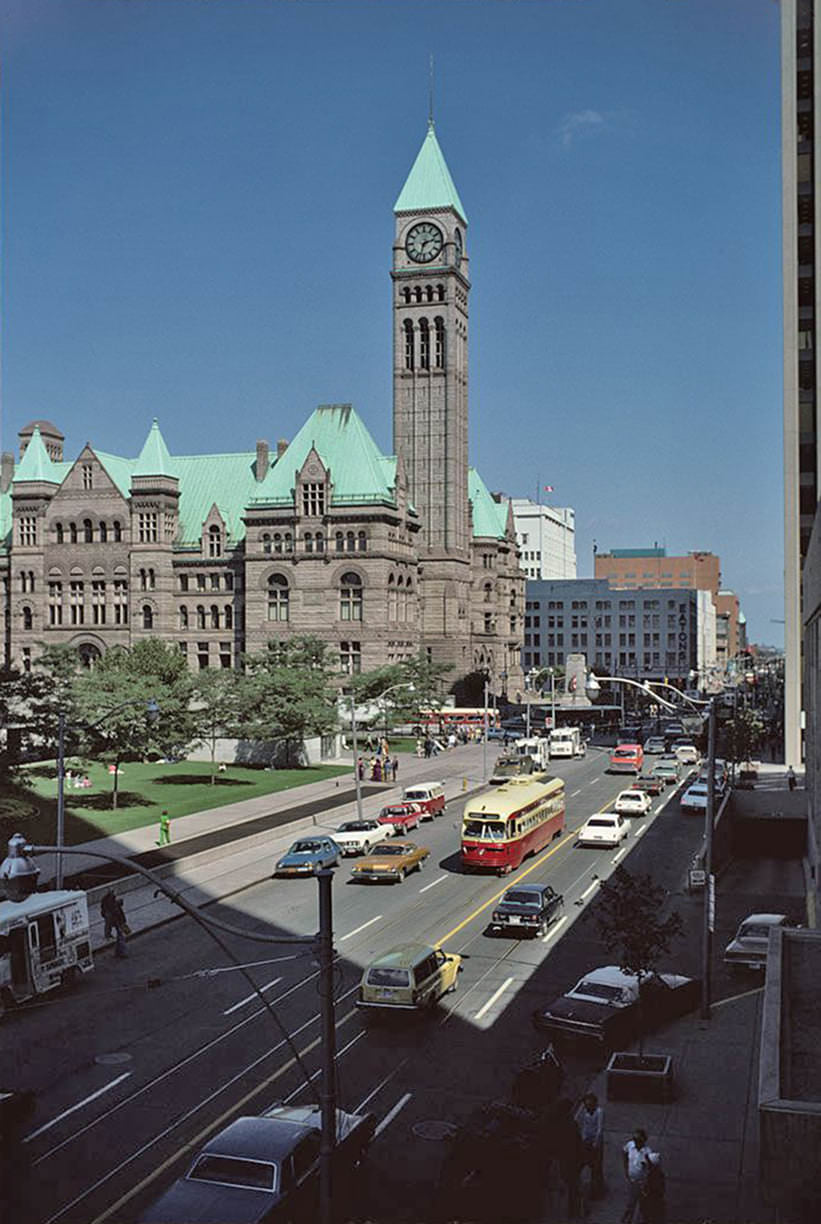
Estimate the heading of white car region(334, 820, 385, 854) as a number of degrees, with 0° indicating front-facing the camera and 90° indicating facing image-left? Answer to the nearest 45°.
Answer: approximately 45°

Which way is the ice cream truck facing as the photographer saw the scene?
facing the viewer and to the left of the viewer

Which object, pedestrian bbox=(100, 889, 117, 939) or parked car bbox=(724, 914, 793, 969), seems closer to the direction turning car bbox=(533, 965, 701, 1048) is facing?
the parked car

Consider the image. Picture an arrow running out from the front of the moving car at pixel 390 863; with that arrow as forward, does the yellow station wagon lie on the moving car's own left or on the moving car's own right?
on the moving car's own left

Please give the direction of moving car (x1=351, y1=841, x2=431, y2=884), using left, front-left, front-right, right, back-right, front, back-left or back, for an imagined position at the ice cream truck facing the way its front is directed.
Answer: back

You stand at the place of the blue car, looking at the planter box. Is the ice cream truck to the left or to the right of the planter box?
right

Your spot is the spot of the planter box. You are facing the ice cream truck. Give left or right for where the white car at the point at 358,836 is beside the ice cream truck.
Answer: right

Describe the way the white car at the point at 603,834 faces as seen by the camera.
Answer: facing away from the viewer and to the right of the viewer
